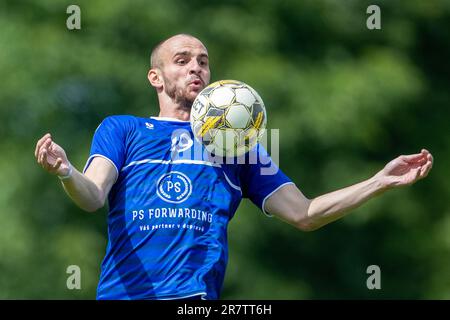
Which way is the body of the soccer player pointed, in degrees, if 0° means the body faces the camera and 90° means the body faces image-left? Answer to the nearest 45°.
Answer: approximately 0°

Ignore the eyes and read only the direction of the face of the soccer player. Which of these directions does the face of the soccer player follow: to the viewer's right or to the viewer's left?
to the viewer's right
